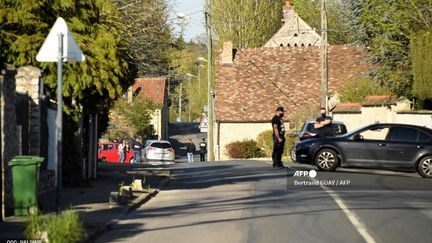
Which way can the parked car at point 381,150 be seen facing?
to the viewer's left

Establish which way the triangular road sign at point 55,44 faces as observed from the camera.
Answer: facing away from the viewer

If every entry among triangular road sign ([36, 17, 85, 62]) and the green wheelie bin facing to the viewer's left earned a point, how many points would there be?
0

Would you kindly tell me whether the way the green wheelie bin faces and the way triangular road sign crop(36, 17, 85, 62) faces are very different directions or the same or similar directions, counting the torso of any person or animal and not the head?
very different directions

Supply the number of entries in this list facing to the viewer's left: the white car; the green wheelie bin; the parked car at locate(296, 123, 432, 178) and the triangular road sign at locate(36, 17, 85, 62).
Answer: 1

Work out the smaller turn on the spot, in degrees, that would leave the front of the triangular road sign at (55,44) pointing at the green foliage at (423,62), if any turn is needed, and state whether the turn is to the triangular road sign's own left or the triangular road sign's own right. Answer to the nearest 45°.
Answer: approximately 45° to the triangular road sign's own right

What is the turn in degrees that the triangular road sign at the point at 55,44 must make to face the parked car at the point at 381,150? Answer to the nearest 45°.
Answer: approximately 45° to its right
